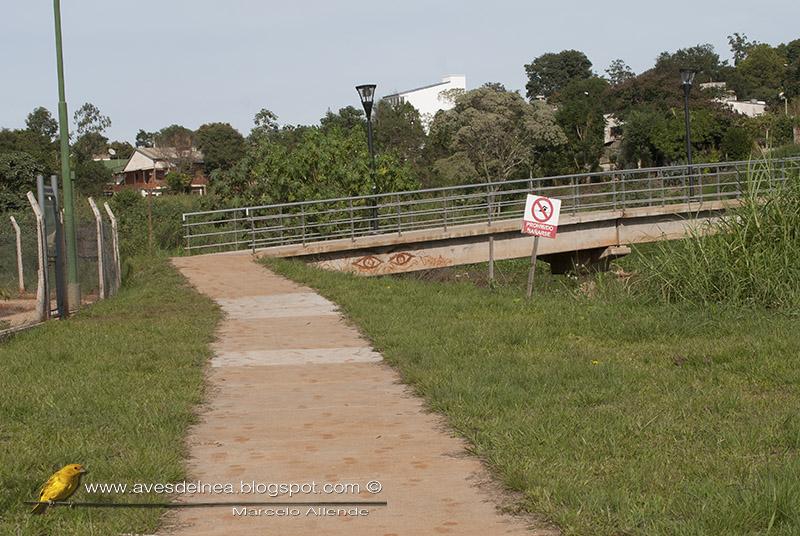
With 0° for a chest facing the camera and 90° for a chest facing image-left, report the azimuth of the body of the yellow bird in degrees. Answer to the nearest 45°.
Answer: approximately 270°

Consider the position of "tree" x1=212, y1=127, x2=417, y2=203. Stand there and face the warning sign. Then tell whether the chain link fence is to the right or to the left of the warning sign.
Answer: right
